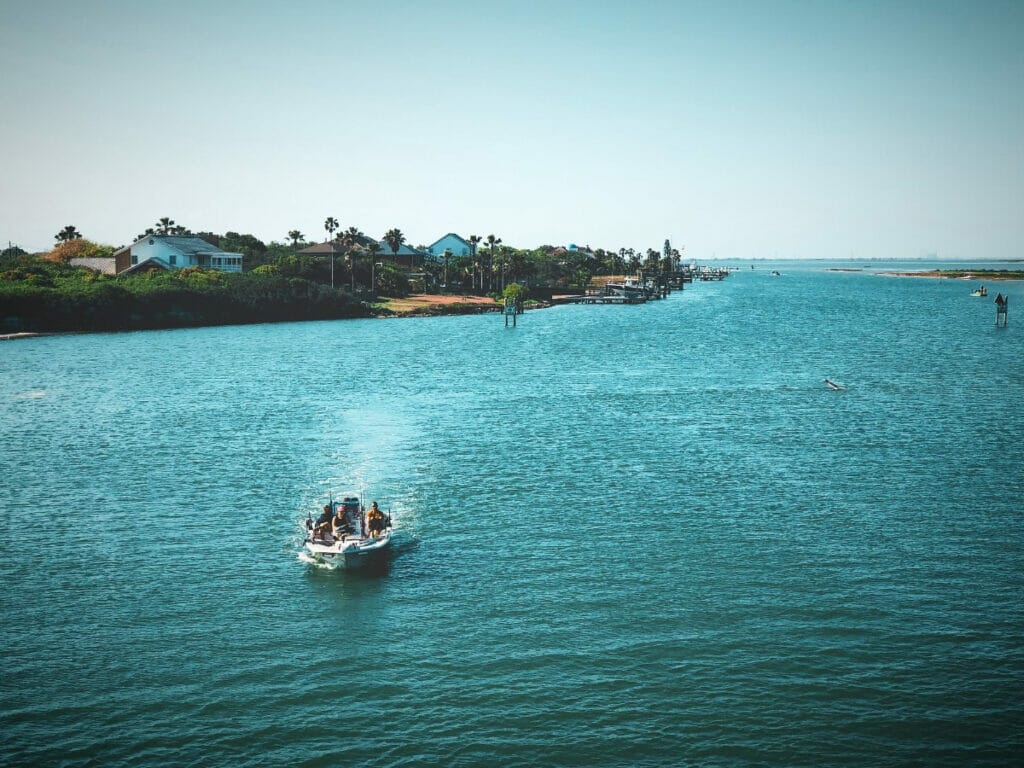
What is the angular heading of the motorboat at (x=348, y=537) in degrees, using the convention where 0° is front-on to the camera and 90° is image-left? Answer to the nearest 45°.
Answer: approximately 0°
